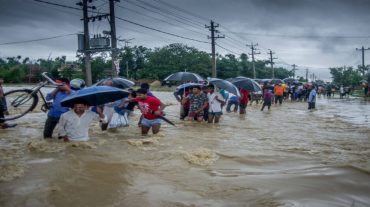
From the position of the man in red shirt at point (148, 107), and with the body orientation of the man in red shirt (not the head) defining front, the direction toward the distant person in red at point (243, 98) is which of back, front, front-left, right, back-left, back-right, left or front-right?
back

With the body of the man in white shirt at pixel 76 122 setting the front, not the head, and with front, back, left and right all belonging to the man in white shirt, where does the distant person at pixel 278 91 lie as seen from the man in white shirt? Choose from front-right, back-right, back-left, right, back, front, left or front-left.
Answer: back-left

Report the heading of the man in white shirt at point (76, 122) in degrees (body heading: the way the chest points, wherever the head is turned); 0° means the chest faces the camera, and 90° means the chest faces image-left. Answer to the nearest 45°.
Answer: approximately 0°

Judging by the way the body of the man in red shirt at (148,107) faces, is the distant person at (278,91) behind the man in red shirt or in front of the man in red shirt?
behind
